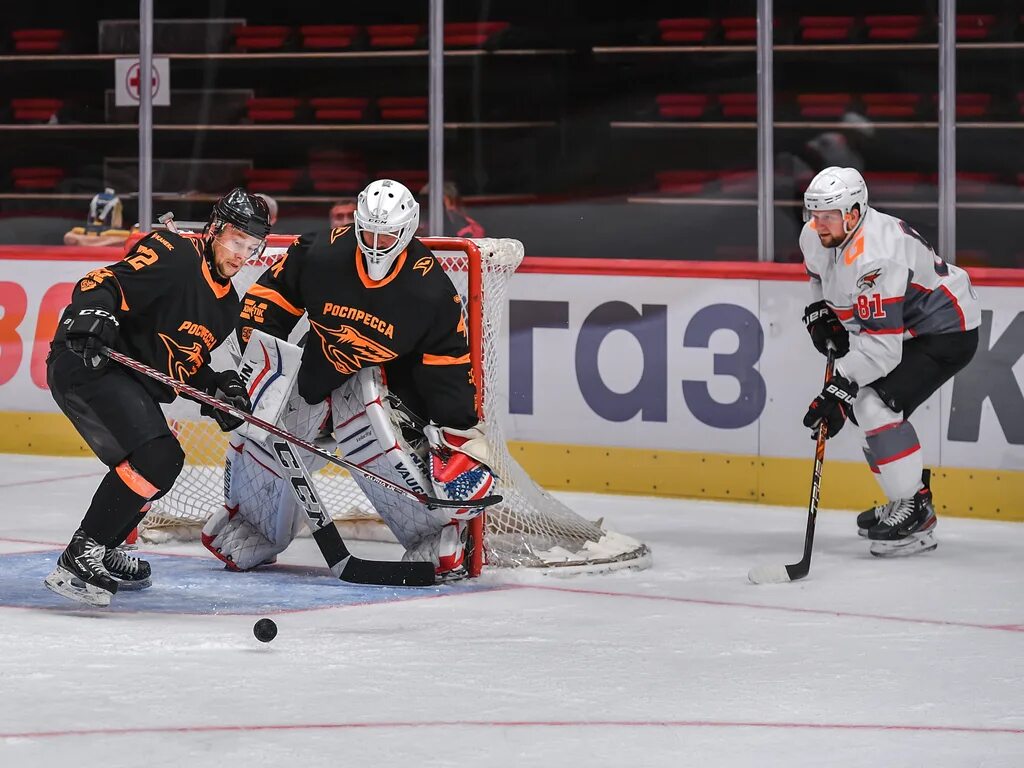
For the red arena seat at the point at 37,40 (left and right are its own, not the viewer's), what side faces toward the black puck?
front

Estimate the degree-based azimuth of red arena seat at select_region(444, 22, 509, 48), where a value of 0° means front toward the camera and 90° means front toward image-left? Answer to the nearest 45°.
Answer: approximately 0°

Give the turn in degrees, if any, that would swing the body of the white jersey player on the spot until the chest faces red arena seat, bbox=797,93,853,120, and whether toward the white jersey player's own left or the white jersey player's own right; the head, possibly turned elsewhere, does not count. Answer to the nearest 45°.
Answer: approximately 90° to the white jersey player's own right

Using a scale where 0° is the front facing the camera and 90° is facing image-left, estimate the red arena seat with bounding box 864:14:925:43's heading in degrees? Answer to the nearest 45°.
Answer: approximately 0°

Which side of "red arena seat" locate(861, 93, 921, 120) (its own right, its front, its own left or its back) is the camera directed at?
front

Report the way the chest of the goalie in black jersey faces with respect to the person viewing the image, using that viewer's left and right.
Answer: facing the viewer

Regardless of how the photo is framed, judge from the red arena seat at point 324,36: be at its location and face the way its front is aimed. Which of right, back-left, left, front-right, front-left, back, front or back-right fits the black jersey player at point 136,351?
front

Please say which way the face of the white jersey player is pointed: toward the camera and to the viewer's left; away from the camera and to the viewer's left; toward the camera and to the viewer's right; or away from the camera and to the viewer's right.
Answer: toward the camera and to the viewer's left

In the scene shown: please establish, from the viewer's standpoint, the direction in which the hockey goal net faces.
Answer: facing the viewer and to the left of the viewer

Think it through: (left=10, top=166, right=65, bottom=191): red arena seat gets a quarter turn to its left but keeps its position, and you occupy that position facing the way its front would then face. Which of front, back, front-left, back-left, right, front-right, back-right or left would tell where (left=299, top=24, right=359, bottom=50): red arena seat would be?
front

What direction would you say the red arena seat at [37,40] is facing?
toward the camera

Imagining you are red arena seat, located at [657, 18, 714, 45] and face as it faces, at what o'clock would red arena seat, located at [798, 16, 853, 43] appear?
red arena seat, located at [798, 16, 853, 43] is roughly at 10 o'clock from red arena seat, located at [657, 18, 714, 45].

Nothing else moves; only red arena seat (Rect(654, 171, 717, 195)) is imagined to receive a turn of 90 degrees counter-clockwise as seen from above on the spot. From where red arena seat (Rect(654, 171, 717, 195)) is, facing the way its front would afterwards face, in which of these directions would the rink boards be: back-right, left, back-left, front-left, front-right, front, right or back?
right

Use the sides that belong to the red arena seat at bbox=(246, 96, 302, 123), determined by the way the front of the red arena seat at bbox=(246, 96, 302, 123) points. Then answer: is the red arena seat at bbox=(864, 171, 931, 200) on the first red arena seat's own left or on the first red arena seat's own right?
on the first red arena seat's own left

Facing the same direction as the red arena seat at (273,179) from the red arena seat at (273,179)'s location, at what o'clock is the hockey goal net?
The hockey goal net is roughly at 12 o'clock from the red arena seat.

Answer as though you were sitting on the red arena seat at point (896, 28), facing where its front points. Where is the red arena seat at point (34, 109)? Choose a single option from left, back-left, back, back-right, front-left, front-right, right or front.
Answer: right

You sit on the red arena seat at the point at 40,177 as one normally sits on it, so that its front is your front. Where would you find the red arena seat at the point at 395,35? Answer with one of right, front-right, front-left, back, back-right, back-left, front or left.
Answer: left

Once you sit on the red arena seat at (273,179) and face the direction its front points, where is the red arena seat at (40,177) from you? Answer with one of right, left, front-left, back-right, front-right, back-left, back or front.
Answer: right
